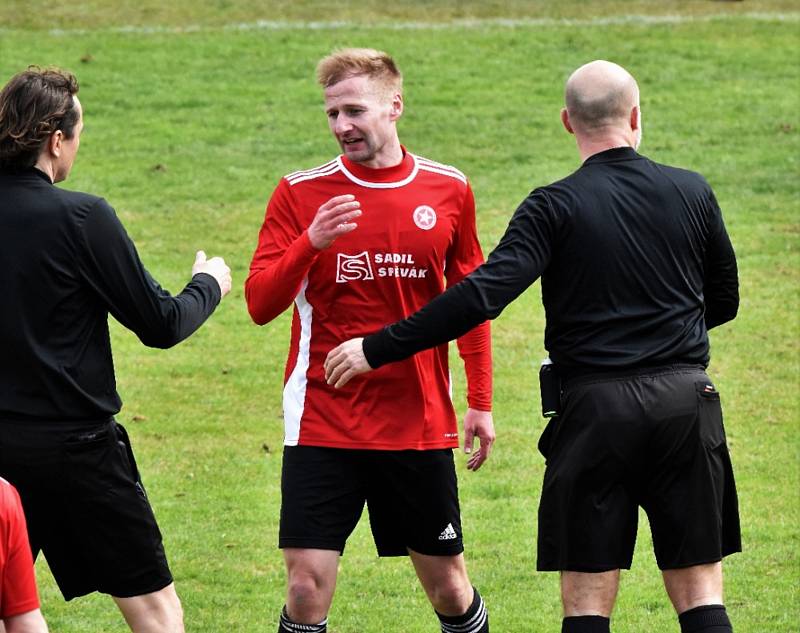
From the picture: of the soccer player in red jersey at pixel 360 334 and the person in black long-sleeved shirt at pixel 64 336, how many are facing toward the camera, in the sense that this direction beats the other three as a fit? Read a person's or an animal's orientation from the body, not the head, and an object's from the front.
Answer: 1

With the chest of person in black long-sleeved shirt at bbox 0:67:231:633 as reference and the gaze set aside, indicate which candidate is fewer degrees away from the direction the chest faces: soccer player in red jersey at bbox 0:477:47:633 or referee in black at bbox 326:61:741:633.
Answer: the referee in black

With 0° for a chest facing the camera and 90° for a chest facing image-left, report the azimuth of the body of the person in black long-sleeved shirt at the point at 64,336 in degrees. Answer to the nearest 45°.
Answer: approximately 225°

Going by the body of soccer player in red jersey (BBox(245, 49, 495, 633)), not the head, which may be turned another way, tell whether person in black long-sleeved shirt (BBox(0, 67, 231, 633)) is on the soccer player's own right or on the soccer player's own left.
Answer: on the soccer player's own right

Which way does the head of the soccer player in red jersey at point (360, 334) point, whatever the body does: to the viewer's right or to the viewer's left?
to the viewer's left

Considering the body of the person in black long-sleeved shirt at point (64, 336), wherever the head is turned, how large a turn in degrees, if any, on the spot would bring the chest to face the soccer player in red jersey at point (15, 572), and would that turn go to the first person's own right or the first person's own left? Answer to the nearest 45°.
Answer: approximately 135° to the first person's own right

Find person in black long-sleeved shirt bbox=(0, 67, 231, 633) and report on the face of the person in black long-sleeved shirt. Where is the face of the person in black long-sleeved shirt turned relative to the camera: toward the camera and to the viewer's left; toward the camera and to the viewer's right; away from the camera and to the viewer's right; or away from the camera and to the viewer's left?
away from the camera and to the viewer's right

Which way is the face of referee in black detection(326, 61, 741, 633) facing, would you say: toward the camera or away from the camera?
away from the camera

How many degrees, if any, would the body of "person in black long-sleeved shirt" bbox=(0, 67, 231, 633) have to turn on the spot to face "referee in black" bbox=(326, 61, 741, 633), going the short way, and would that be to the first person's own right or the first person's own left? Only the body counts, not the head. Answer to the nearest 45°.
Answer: approximately 45° to the first person's own right

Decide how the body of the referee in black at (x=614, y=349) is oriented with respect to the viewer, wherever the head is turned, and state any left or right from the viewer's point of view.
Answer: facing away from the viewer

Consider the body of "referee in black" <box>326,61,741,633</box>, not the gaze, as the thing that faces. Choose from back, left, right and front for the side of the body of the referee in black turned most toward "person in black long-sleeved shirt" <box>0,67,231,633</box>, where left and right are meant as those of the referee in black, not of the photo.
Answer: left
